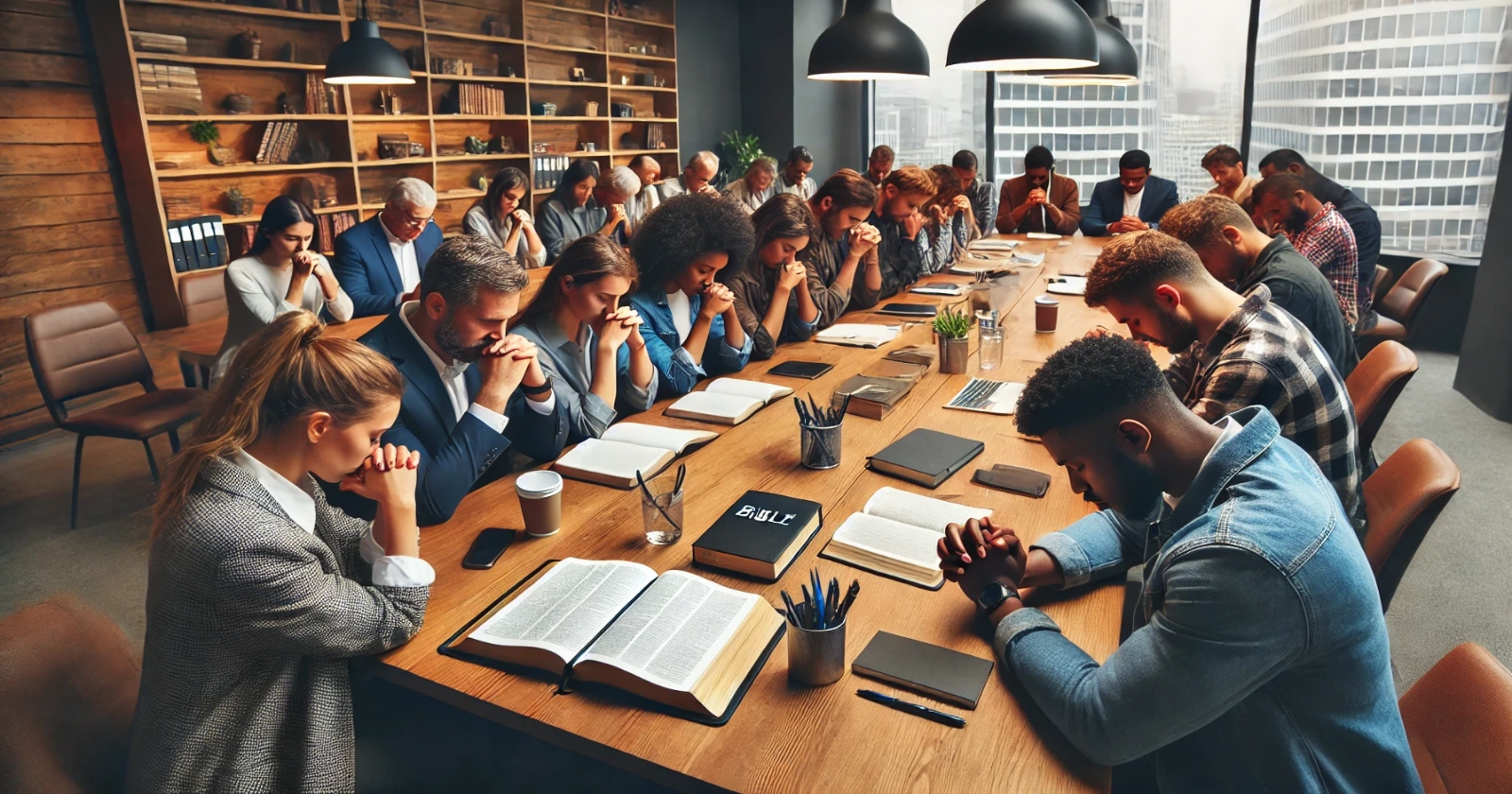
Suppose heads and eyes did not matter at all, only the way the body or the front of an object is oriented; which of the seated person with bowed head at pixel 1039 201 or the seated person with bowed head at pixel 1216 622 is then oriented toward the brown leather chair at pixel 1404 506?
the seated person with bowed head at pixel 1039 201

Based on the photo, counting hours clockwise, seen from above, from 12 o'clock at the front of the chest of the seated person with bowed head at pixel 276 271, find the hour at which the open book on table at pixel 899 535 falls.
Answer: The open book on table is roughly at 1 o'clock from the seated person with bowed head.

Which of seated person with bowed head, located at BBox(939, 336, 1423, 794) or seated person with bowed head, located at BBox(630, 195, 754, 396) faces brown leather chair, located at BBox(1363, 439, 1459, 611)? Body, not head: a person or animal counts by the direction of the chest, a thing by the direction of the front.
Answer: seated person with bowed head, located at BBox(630, 195, 754, 396)

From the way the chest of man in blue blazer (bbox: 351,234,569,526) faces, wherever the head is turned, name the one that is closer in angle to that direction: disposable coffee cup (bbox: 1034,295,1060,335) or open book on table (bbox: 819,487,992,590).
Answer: the open book on table

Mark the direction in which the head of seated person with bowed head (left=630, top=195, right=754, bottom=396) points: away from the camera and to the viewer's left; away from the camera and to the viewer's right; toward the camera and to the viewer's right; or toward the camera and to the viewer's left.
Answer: toward the camera and to the viewer's right

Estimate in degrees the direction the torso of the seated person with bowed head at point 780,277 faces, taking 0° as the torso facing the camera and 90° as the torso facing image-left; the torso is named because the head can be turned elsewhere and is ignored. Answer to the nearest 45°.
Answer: approximately 315°

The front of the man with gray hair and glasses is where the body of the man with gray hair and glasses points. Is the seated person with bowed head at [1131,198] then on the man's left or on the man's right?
on the man's left

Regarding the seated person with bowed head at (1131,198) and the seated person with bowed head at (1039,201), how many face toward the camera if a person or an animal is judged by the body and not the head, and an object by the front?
2

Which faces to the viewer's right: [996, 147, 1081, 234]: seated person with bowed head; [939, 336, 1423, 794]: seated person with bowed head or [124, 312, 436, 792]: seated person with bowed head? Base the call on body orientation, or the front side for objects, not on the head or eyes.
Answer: [124, 312, 436, 792]: seated person with bowed head

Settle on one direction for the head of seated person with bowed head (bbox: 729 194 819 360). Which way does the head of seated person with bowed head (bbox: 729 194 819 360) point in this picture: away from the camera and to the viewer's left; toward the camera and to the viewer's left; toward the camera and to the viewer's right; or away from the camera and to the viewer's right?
toward the camera and to the viewer's right
